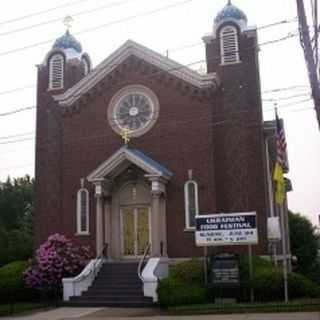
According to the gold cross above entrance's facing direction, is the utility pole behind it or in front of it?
in front

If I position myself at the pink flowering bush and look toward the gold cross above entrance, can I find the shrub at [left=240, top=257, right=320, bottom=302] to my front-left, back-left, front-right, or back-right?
front-right

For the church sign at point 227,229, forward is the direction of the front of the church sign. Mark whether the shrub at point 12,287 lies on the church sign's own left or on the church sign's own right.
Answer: on the church sign's own right

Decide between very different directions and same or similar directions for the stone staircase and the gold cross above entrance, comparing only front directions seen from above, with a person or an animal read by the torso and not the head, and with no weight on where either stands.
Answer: same or similar directions

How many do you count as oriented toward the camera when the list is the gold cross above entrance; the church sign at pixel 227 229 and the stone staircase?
3

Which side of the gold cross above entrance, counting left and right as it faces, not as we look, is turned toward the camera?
front

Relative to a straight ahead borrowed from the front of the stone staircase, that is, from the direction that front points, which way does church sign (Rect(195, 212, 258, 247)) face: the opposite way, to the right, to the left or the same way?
the same way

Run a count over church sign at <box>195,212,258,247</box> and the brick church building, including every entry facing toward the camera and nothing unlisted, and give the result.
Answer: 2

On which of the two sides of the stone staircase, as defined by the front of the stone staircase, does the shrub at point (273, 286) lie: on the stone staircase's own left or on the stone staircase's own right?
on the stone staircase's own left

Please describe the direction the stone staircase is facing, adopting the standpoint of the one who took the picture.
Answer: facing the viewer

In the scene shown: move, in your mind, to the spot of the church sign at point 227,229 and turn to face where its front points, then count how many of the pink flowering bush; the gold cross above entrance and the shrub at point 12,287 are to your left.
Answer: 0

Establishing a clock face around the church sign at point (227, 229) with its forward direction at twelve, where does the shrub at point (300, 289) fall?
The shrub is roughly at 9 o'clock from the church sign.

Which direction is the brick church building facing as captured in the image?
toward the camera

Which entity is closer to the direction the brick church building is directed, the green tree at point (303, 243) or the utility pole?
the utility pole
